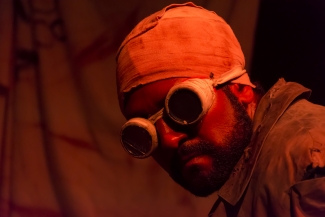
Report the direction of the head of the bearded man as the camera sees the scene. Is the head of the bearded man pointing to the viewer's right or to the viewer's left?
to the viewer's left

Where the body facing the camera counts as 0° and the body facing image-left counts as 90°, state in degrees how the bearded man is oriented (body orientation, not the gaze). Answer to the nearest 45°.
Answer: approximately 45°
